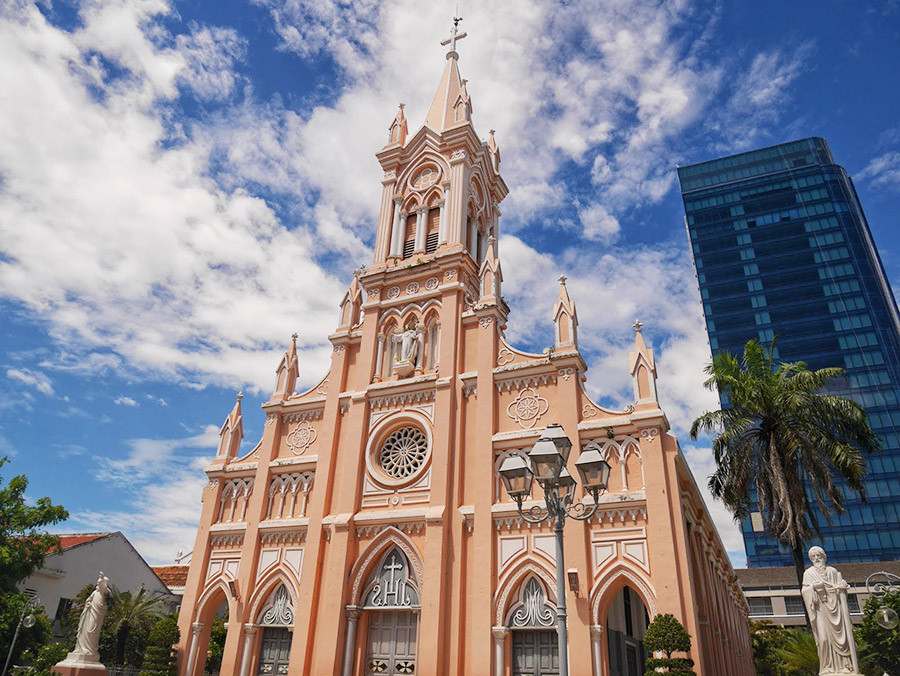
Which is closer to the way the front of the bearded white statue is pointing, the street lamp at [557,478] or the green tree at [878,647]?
the street lamp

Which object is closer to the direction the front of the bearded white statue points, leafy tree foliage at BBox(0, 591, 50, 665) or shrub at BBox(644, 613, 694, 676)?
the leafy tree foliage

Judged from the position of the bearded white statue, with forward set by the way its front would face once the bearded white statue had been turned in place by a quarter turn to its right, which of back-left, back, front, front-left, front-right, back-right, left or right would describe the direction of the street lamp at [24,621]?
front

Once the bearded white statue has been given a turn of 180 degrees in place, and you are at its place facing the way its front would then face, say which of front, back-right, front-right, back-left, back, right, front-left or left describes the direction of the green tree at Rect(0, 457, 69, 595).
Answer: left

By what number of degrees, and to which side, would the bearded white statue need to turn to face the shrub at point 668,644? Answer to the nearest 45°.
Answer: approximately 135° to its right

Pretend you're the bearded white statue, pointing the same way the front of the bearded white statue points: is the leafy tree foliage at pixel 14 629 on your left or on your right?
on your right

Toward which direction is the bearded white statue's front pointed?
toward the camera

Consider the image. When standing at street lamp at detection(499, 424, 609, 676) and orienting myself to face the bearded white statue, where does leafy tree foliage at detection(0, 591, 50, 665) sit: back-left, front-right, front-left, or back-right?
back-left

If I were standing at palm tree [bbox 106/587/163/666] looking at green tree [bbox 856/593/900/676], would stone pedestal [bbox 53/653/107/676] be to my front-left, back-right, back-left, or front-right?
front-right

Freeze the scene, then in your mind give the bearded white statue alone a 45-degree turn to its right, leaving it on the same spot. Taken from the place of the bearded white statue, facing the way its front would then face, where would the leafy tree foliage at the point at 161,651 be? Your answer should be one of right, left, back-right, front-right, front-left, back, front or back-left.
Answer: front-right

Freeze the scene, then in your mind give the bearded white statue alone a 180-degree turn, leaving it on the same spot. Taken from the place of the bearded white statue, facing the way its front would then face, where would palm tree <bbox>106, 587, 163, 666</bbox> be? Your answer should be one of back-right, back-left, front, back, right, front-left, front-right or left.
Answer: left

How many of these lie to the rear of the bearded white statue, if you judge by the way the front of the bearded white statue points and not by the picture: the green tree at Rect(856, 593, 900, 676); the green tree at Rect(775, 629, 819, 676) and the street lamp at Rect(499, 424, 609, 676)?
2

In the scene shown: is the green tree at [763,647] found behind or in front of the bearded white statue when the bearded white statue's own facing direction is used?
behind

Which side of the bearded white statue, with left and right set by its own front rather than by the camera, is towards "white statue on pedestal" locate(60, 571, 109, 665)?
right

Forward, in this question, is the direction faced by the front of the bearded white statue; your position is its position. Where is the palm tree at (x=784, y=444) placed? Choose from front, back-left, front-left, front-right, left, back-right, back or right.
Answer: back

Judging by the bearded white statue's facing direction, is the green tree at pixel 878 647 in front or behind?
behind
